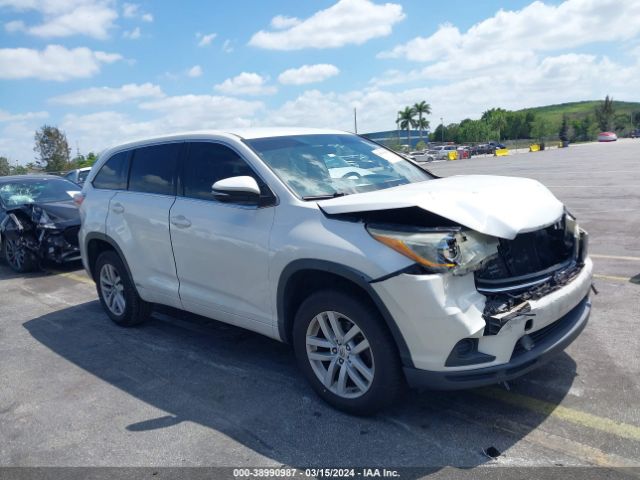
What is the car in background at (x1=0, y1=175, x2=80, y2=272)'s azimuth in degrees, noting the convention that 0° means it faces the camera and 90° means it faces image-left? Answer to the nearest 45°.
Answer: approximately 315°

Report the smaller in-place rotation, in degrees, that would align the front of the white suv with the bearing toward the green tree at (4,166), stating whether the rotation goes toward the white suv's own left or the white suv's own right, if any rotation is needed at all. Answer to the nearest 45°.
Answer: approximately 180°

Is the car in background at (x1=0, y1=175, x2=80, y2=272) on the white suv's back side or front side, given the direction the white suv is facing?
on the back side

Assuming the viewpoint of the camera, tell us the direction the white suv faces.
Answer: facing the viewer and to the right of the viewer

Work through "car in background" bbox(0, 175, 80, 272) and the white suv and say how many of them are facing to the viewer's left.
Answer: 0

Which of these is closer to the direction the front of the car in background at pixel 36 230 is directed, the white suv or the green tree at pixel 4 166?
the white suv

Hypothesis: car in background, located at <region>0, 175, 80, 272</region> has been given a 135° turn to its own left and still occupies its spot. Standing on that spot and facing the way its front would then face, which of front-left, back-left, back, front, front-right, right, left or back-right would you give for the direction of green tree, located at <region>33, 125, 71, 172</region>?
front

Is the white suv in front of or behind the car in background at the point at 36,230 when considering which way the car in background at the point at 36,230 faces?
in front

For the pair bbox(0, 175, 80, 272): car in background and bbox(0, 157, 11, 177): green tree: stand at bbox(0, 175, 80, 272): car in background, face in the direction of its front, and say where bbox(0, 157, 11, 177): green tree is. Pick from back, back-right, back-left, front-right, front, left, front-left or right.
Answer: back-left
